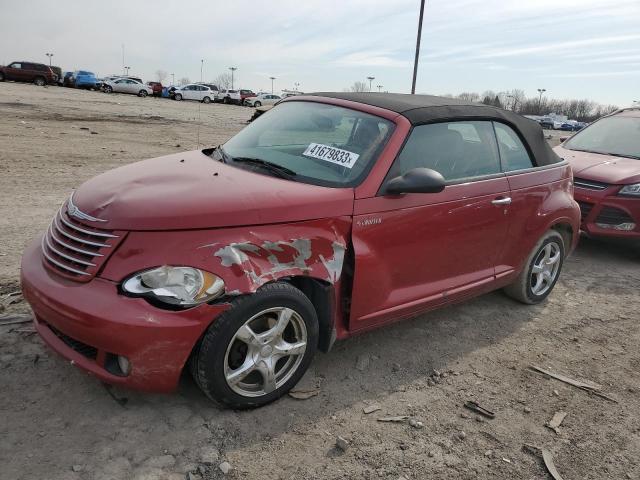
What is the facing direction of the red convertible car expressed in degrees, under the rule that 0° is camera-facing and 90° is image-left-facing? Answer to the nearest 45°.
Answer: approximately 45°

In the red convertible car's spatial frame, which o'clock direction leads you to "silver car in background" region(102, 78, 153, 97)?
The silver car in background is roughly at 4 o'clock from the red convertible car.

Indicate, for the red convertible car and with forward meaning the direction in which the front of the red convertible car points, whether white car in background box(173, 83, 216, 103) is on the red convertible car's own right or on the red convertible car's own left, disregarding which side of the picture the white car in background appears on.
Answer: on the red convertible car's own right
